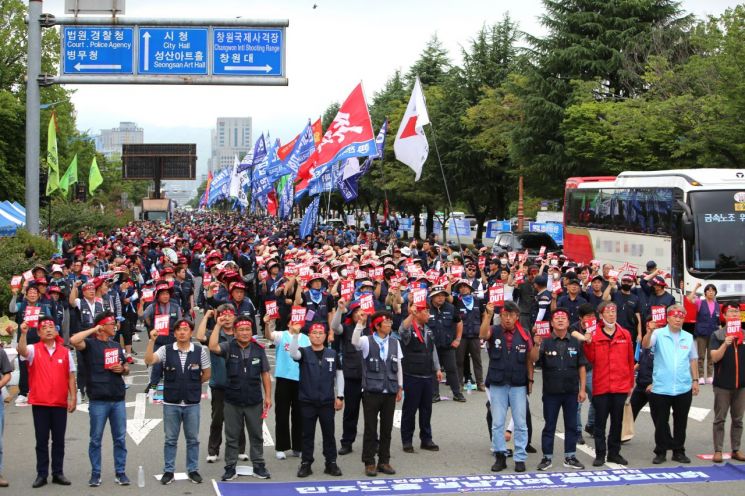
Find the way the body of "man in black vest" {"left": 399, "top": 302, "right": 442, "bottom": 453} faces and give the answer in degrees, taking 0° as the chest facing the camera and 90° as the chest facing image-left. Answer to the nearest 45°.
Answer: approximately 315°

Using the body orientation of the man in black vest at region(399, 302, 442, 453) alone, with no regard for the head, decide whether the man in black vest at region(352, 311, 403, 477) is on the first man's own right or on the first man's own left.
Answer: on the first man's own right

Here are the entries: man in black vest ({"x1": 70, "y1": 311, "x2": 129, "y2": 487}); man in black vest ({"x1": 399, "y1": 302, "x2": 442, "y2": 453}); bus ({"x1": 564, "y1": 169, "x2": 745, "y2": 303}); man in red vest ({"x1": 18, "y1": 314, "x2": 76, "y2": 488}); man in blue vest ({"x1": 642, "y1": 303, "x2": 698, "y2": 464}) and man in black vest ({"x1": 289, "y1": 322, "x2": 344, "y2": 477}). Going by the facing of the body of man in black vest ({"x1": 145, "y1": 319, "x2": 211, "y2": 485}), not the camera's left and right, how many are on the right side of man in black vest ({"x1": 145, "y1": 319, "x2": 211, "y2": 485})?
2

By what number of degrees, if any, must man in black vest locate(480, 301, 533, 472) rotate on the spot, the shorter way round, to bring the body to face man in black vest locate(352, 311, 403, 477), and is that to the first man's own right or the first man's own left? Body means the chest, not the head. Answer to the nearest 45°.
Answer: approximately 90° to the first man's own right

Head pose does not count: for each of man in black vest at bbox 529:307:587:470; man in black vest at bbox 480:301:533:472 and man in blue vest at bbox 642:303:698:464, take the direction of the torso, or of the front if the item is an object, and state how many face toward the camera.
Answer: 3

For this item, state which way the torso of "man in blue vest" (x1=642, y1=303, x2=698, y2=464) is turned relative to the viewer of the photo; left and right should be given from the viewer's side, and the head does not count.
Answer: facing the viewer

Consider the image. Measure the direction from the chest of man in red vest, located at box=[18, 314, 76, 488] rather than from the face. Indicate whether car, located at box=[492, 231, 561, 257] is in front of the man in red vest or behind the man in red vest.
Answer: behind

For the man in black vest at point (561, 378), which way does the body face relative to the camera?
toward the camera

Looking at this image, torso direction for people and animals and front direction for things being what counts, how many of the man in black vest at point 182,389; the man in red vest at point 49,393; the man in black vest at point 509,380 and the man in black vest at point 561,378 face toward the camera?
4

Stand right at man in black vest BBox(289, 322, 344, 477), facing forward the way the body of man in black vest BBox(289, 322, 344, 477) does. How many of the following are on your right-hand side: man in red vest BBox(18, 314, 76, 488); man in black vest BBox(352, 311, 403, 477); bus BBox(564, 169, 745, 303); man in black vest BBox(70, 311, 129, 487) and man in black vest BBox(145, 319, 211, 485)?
3

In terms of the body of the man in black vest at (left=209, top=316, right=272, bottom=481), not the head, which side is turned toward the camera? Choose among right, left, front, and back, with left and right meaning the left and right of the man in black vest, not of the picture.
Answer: front

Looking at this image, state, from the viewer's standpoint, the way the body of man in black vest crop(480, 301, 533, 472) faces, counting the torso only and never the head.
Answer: toward the camera

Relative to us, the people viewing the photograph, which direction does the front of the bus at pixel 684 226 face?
facing the viewer and to the right of the viewer
